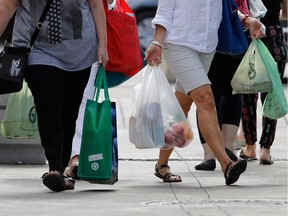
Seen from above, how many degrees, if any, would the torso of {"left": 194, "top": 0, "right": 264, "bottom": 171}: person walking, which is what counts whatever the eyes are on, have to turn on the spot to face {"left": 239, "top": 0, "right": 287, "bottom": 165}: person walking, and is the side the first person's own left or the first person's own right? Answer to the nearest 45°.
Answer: approximately 135° to the first person's own right

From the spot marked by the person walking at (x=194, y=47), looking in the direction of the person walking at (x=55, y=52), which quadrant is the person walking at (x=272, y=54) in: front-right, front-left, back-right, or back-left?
back-right
